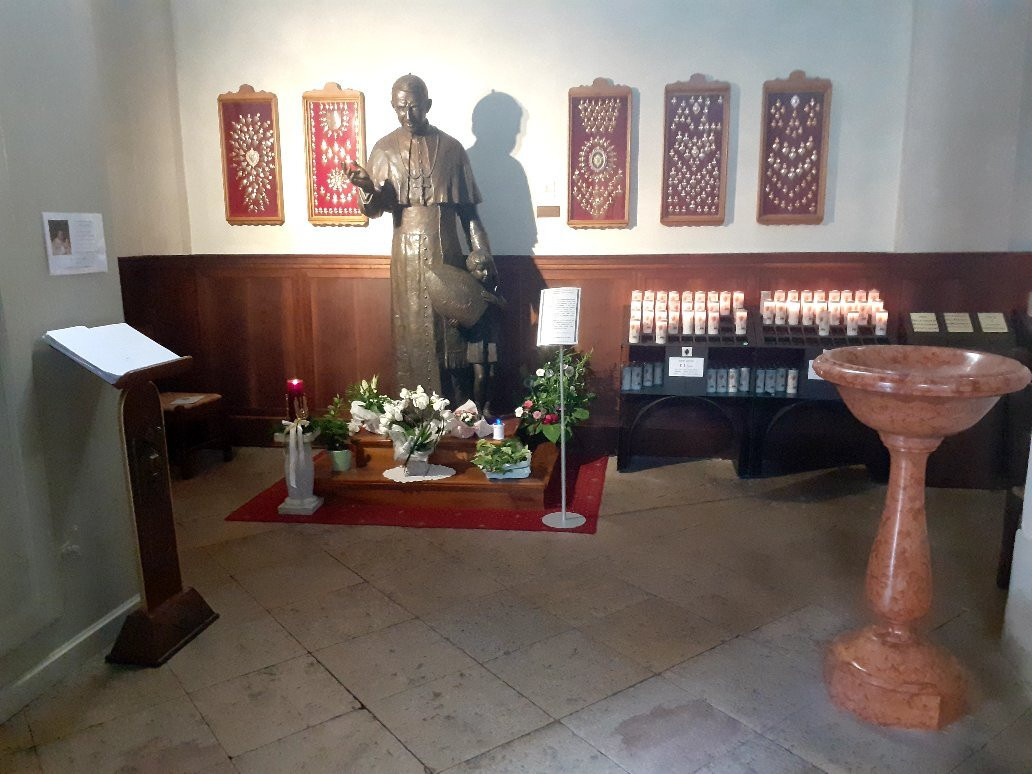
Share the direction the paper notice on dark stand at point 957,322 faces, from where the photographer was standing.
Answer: facing the viewer

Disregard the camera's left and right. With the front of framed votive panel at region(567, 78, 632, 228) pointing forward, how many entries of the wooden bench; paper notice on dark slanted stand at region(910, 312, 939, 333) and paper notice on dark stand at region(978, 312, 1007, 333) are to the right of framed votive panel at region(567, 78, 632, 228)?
1

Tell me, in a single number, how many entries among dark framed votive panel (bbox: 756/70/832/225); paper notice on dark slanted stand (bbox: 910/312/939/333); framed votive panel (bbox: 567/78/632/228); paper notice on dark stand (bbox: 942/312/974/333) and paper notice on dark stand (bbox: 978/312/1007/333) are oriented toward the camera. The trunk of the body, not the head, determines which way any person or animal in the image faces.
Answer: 5

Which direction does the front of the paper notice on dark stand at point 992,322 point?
toward the camera

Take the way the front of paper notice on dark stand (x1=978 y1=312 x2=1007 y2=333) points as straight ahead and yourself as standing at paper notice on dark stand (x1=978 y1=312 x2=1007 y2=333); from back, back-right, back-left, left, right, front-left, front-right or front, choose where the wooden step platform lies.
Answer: front-right

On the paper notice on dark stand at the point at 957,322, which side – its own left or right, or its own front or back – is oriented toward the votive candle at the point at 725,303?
right

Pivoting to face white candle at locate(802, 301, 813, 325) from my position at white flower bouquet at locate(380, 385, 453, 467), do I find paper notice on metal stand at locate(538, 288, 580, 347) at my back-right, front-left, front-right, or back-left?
front-right

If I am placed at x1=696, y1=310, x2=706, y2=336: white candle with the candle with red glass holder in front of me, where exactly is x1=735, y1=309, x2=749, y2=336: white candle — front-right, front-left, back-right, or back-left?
back-left

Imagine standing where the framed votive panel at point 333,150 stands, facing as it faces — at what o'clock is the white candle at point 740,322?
The white candle is roughly at 10 o'clock from the framed votive panel.

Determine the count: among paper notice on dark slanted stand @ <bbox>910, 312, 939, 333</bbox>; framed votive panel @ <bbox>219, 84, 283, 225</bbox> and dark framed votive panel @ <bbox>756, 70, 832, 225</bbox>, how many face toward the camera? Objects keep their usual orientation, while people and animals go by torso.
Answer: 3

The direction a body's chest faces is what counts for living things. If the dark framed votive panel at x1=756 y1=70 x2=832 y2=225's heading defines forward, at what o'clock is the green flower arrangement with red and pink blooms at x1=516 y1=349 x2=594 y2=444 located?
The green flower arrangement with red and pink blooms is roughly at 2 o'clock from the dark framed votive panel.

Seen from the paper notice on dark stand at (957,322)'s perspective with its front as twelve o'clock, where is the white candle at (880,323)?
The white candle is roughly at 2 o'clock from the paper notice on dark stand.

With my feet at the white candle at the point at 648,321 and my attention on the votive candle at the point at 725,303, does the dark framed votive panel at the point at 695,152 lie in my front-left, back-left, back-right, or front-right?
front-left

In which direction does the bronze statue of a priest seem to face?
toward the camera

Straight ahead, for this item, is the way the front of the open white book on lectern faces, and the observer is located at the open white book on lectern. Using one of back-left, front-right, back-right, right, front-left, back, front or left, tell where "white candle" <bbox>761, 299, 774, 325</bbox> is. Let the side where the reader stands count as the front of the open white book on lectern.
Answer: front-left
